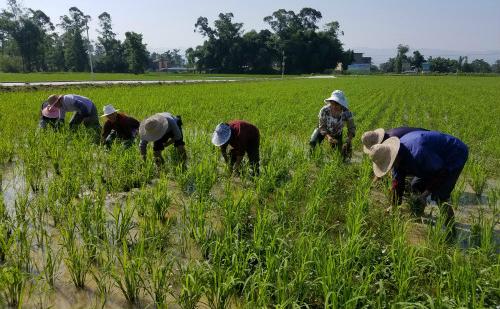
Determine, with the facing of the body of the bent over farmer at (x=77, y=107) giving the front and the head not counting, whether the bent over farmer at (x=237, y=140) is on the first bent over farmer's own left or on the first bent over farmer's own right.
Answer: on the first bent over farmer's own left

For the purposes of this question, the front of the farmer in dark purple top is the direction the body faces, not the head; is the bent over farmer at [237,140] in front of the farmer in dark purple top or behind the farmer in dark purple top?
in front

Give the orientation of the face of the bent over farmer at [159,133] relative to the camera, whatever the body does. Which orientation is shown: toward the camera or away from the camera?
toward the camera

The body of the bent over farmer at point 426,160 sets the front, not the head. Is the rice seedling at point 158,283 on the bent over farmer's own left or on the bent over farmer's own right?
on the bent over farmer's own left

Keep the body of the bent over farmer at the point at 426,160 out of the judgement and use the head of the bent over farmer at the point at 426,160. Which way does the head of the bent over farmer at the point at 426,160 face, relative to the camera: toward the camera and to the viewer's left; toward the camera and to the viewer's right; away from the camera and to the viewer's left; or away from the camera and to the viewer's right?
toward the camera and to the viewer's left

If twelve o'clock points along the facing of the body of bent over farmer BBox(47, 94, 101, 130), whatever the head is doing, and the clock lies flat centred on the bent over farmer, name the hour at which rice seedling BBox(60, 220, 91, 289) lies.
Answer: The rice seedling is roughly at 9 o'clock from the bent over farmer.

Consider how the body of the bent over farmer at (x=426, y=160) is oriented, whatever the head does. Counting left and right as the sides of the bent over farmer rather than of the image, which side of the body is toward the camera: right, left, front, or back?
left

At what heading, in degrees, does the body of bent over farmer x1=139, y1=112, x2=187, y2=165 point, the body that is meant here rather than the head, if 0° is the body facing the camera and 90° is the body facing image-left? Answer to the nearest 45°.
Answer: approximately 45°

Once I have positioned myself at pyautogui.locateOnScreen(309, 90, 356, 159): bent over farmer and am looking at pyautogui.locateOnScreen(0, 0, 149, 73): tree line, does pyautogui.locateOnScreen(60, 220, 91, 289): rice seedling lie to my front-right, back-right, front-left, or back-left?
back-left

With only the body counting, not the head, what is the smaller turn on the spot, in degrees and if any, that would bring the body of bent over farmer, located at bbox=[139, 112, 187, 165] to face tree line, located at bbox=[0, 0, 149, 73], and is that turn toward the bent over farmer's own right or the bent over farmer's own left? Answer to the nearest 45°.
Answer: approximately 135° to the bent over farmer's own right

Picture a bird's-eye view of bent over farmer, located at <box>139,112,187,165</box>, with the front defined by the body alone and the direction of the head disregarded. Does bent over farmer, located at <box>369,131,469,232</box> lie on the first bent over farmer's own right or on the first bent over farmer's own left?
on the first bent over farmer's own left

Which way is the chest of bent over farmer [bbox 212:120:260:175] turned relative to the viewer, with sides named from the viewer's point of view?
facing the viewer and to the left of the viewer

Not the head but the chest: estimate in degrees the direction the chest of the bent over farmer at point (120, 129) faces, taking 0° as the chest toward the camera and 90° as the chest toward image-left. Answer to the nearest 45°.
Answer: approximately 45°

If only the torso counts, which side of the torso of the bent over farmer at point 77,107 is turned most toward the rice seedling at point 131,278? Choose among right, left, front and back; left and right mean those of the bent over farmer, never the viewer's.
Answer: left
